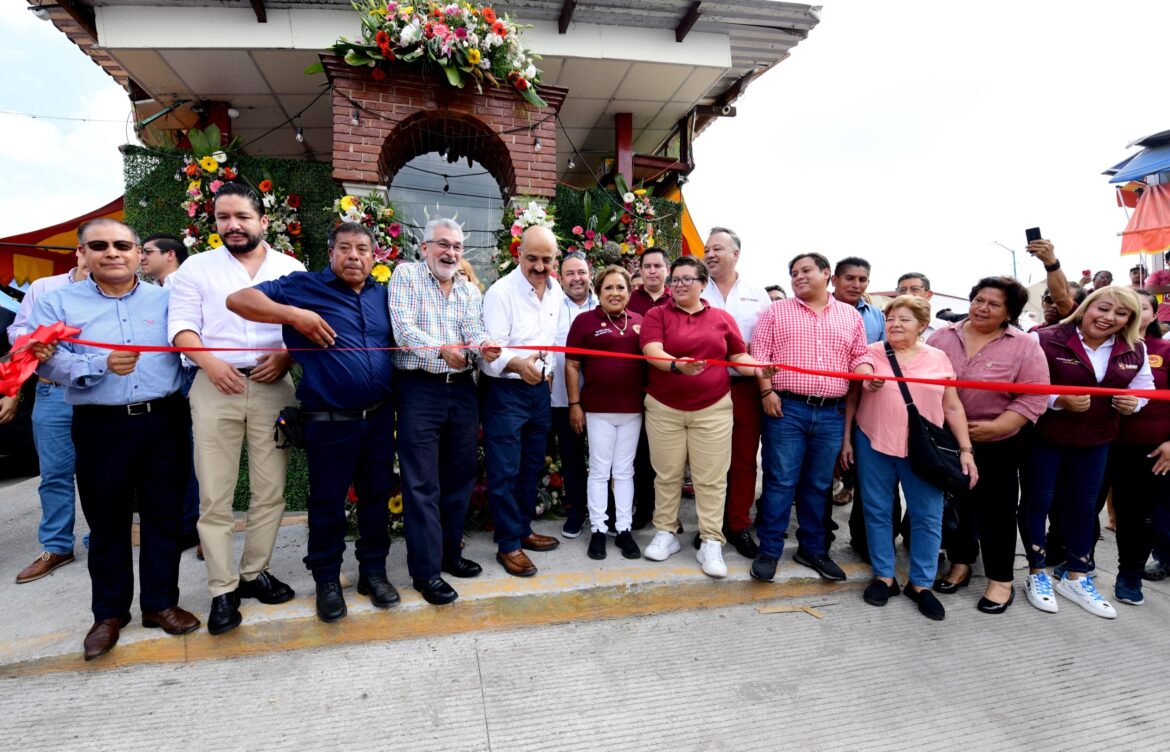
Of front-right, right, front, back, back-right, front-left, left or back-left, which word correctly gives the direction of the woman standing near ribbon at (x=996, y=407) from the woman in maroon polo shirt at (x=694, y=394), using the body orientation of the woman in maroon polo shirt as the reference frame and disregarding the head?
left

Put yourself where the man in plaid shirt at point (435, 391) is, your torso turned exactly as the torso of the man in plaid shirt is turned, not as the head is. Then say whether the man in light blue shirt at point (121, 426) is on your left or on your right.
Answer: on your right

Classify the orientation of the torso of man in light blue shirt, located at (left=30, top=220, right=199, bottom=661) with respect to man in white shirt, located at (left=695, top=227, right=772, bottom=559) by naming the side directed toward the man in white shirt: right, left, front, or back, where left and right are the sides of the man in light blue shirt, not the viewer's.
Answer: left

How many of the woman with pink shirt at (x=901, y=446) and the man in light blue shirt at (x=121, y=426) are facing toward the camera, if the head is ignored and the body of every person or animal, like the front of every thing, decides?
2

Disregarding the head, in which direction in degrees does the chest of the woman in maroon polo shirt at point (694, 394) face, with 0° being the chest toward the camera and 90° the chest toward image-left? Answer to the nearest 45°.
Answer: approximately 0°

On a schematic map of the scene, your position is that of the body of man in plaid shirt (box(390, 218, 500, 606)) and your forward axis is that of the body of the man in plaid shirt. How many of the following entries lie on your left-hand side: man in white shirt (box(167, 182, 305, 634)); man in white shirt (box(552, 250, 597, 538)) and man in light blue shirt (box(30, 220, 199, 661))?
1

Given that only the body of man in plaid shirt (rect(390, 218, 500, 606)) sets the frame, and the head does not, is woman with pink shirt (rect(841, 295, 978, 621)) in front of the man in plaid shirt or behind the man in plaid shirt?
in front
